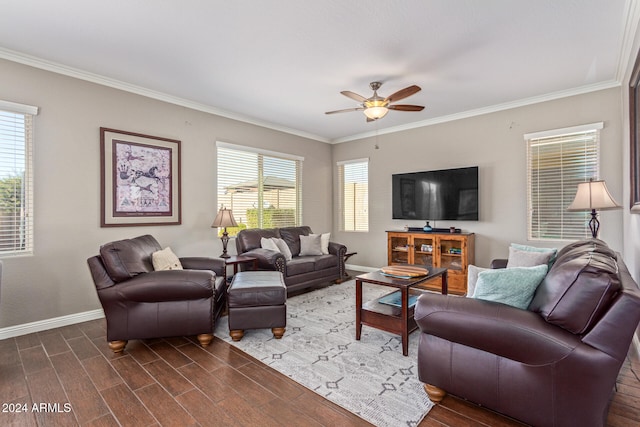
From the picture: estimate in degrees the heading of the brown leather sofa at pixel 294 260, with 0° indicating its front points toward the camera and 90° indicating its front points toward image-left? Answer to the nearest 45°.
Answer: approximately 315°

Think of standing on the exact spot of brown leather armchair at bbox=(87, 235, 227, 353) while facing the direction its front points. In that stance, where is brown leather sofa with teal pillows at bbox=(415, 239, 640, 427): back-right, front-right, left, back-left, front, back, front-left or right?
front-right

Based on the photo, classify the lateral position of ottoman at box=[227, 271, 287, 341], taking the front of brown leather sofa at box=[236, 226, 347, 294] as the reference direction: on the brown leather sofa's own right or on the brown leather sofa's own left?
on the brown leather sofa's own right

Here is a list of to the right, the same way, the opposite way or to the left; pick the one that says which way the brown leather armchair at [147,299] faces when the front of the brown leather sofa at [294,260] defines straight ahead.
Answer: to the left

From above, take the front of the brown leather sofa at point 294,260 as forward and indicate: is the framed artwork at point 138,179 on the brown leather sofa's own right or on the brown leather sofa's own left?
on the brown leather sofa's own right

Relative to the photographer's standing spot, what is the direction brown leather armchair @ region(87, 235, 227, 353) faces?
facing to the right of the viewer
